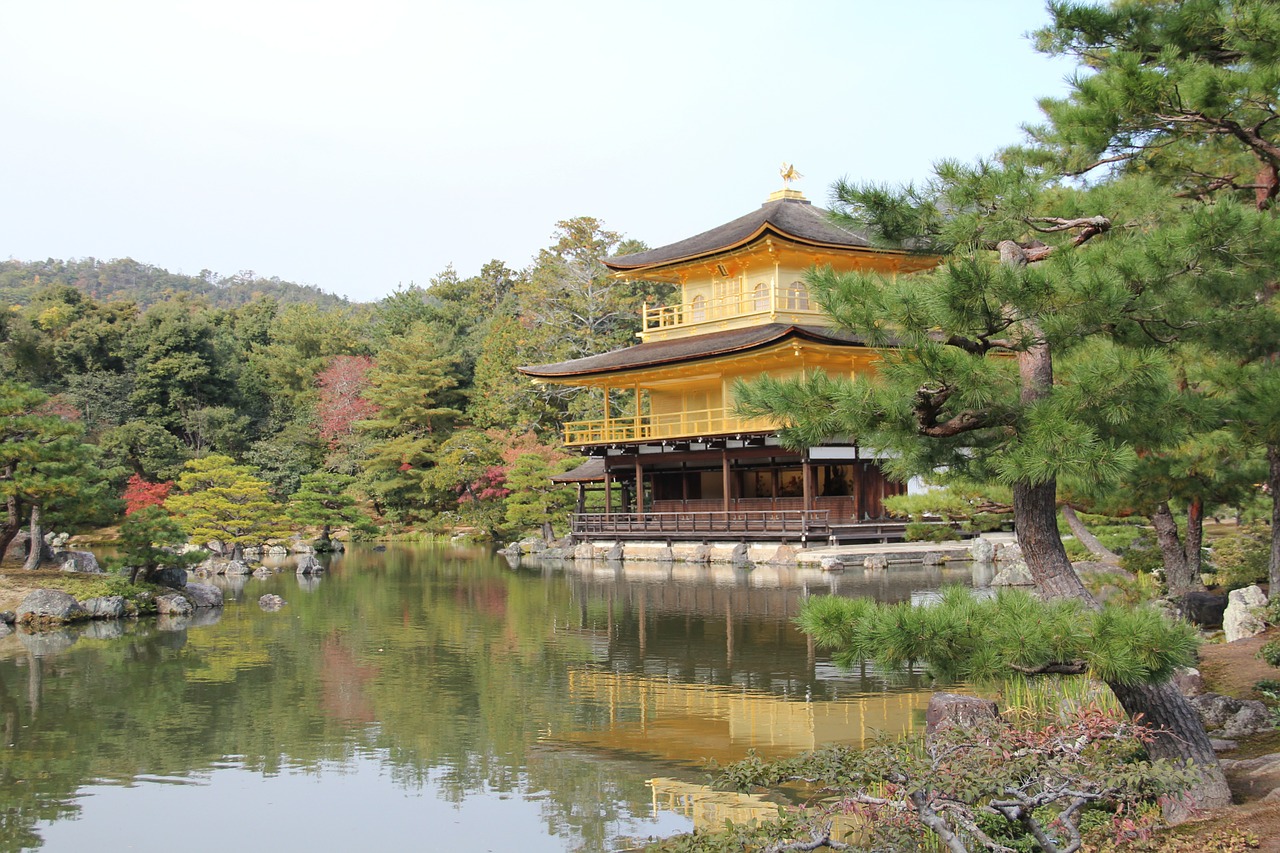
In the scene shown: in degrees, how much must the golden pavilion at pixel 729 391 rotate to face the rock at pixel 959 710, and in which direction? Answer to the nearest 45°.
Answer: approximately 45° to its left

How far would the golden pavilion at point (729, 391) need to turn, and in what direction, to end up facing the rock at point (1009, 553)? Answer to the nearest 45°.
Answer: approximately 90° to its left

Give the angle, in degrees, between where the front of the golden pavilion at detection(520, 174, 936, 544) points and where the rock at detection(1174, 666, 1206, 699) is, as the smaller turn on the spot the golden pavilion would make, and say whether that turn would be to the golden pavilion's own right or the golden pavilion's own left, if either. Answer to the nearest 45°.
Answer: approximately 45° to the golden pavilion's own left

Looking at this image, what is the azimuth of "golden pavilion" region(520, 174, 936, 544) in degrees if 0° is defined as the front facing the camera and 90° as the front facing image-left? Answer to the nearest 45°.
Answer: approximately 45°

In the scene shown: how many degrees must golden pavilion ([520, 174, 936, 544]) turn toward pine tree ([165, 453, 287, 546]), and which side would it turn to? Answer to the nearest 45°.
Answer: approximately 45° to its right

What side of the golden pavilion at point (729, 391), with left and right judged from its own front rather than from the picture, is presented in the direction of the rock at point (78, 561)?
front

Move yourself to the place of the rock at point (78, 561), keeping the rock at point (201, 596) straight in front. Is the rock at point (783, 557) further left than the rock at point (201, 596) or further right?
left

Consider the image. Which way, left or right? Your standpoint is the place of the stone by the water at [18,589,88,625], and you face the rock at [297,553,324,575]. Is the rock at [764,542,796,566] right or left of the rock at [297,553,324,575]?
right

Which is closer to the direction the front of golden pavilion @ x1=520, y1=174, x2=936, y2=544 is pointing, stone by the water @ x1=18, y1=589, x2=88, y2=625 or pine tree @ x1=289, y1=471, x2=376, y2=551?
the stone by the water

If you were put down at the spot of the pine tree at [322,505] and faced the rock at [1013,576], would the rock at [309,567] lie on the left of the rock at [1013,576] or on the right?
right

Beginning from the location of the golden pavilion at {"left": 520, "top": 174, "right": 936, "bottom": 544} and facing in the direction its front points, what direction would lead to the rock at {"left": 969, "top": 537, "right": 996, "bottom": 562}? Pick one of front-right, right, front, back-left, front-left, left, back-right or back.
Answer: left

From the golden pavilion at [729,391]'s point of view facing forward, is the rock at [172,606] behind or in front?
in front

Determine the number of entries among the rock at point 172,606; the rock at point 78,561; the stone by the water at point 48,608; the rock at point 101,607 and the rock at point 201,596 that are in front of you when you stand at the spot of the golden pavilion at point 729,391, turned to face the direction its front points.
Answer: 5

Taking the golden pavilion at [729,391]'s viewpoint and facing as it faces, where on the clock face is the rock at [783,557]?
The rock is roughly at 10 o'clock from the golden pavilion.

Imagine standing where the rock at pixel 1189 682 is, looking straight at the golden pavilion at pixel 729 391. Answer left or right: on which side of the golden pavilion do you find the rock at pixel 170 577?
left

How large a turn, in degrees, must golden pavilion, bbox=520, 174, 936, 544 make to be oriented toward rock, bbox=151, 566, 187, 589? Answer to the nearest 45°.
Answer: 0° — it already faces it

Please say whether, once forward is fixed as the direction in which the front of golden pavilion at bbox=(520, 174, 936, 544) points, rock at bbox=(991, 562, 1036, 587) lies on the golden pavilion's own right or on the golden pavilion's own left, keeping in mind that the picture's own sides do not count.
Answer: on the golden pavilion's own left
